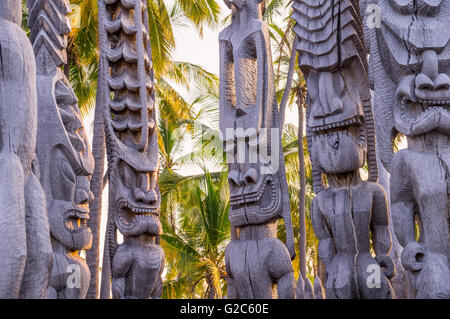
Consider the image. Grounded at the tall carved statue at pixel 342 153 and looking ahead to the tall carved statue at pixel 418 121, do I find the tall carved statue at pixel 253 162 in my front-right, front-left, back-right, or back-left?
back-right

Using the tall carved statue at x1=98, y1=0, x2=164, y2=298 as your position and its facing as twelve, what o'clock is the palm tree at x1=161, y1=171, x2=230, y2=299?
The palm tree is roughly at 8 o'clock from the tall carved statue.

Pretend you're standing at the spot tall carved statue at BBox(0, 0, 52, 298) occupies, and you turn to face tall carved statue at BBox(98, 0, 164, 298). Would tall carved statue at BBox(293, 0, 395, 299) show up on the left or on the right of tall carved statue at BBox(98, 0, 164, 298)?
right

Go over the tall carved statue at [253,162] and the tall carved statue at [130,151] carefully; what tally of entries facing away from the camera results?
0

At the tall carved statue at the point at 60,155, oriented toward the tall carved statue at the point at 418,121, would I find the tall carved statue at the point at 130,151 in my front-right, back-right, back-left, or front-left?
front-left

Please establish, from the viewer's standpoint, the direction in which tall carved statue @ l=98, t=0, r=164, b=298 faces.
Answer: facing the viewer and to the right of the viewer

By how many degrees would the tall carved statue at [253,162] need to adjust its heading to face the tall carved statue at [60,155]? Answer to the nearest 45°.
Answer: approximately 45° to its right

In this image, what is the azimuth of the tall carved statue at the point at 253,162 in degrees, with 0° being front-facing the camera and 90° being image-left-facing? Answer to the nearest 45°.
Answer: approximately 45°

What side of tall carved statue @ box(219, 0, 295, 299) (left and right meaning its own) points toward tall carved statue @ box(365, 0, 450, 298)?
left

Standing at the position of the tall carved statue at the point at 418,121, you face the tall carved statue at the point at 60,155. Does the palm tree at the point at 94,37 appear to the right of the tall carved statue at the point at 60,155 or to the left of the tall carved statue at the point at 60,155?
right
